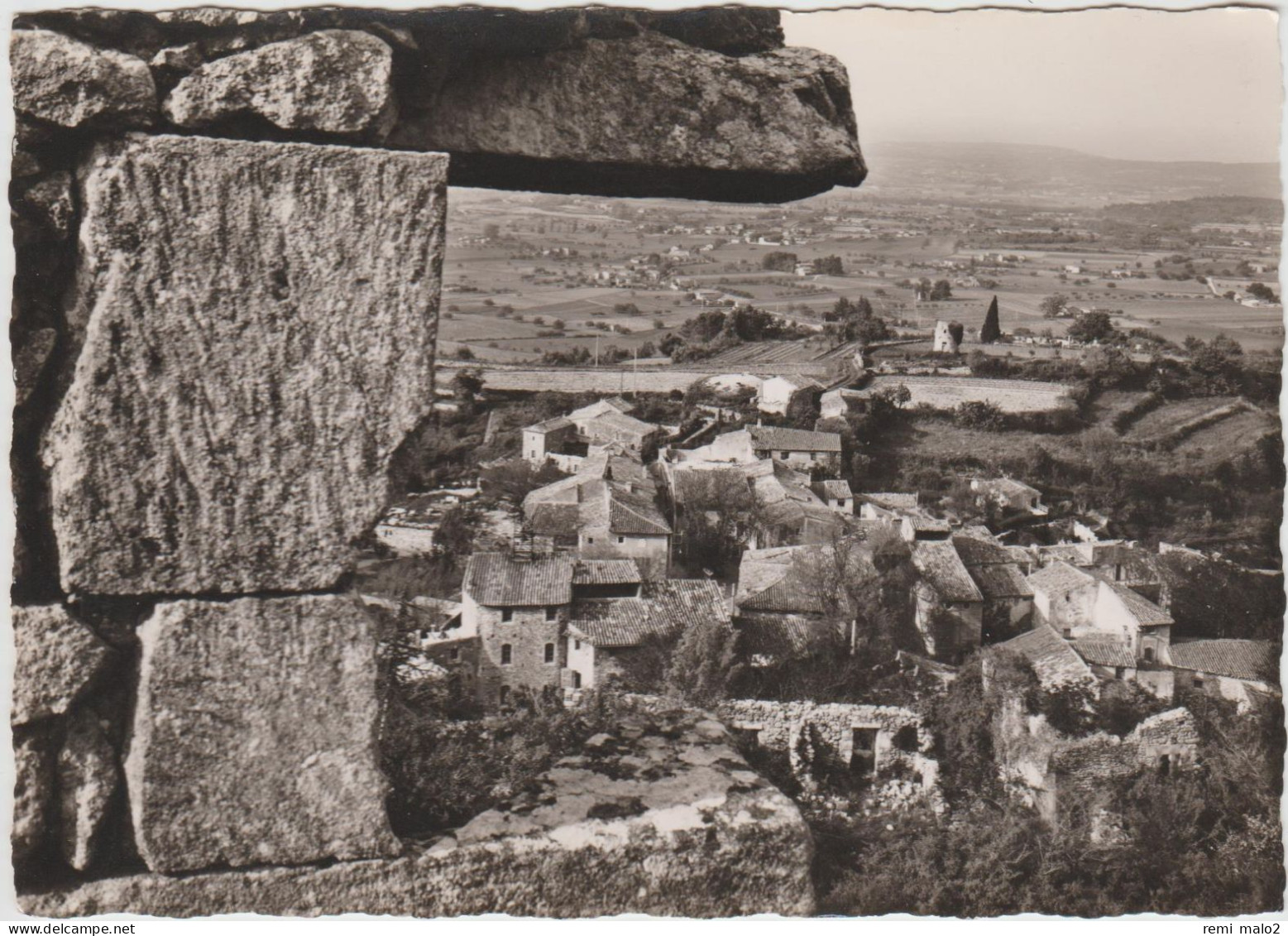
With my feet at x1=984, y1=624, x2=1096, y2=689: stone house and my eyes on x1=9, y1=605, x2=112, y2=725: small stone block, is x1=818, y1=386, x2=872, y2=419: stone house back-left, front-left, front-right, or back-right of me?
back-right

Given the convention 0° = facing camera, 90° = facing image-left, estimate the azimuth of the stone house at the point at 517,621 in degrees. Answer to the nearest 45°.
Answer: approximately 0°

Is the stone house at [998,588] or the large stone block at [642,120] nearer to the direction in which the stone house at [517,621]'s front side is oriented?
the large stone block

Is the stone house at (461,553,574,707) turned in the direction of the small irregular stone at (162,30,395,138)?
yes

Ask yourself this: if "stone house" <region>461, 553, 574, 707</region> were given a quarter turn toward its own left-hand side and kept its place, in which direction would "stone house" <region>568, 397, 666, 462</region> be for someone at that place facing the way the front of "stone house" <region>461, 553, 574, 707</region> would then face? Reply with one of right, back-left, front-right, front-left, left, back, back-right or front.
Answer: left

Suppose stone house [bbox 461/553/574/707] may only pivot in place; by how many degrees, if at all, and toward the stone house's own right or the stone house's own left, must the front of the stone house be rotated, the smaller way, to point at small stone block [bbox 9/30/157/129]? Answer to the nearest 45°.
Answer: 0° — it already faces it

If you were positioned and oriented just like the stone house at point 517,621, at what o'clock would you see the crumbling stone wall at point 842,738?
The crumbling stone wall is roughly at 10 o'clock from the stone house.

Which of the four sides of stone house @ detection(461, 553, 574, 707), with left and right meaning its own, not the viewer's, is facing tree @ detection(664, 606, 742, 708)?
left

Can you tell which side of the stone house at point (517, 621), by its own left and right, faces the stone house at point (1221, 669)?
left

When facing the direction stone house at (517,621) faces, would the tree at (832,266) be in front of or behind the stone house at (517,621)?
behind

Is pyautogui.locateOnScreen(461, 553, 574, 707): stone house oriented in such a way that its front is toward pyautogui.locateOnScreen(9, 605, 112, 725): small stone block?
yes

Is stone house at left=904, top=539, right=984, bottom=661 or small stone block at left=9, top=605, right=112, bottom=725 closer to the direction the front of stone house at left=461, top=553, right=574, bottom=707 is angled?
the small stone block

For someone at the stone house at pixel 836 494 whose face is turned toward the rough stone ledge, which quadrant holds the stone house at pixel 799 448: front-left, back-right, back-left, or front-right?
back-right

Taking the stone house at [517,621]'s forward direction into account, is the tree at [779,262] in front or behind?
behind

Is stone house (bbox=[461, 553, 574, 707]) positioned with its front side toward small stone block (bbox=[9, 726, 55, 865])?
yes
